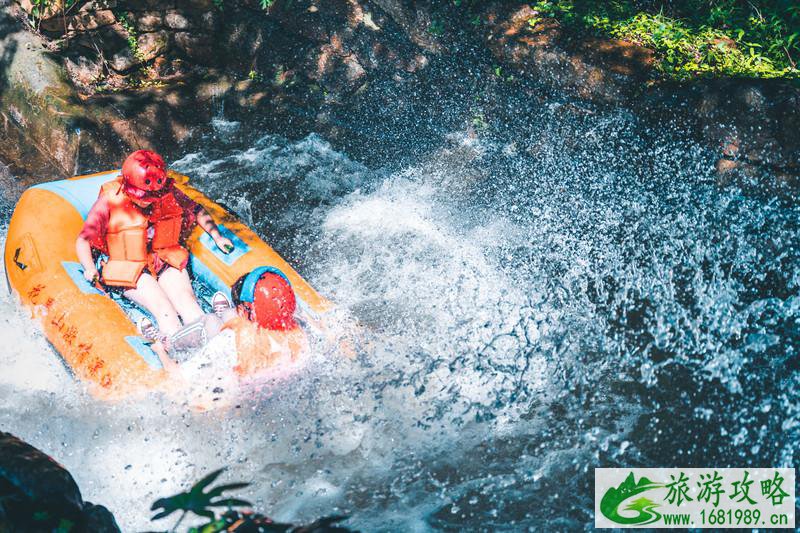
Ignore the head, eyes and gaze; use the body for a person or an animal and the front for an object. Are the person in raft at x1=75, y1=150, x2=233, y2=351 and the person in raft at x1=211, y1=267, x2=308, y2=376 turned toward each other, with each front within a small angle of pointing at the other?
yes

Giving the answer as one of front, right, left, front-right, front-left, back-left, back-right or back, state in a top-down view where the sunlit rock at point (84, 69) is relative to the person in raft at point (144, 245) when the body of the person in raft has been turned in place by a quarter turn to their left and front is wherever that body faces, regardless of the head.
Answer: front-left

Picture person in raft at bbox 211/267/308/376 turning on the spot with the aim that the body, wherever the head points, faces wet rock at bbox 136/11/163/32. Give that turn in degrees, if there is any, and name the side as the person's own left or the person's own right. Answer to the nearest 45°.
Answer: approximately 45° to the person's own right

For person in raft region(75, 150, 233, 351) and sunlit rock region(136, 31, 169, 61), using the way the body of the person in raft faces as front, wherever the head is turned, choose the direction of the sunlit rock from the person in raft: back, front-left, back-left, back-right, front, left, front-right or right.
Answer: back-left

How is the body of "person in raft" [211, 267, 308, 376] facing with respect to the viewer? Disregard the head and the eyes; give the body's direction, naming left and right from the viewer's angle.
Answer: facing away from the viewer and to the left of the viewer

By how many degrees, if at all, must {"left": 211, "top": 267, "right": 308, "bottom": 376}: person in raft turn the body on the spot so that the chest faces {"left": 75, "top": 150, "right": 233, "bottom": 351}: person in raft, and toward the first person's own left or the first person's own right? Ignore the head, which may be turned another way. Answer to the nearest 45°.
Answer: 0° — they already face them

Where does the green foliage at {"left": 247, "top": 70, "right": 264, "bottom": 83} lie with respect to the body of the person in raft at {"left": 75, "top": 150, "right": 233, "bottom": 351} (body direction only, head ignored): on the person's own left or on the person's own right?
on the person's own left

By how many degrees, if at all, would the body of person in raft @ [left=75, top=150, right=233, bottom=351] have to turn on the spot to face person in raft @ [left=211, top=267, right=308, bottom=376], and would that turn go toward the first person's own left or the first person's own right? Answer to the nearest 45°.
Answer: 0° — they already face them
